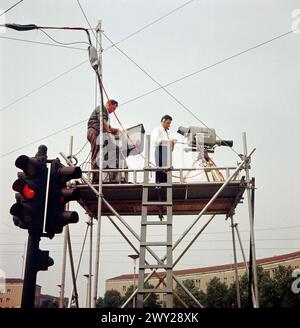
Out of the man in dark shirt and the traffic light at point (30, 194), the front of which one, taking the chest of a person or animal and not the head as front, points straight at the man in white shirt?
the man in dark shirt

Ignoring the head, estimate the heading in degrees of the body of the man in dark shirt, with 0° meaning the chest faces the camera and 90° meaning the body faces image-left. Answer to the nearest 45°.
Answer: approximately 270°

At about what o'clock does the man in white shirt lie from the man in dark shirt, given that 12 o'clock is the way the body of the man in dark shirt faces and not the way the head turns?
The man in white shirt is roughly at 12 o'clock from the man in dark shirt.

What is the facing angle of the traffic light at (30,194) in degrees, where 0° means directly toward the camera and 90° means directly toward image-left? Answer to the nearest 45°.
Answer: approximately 45°

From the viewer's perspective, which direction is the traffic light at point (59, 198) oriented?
to the viewer's right

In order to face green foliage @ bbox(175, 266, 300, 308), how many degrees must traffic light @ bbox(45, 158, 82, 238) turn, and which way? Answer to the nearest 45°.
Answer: approximately 45° to its left

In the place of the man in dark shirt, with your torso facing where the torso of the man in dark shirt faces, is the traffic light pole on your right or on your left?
on your right

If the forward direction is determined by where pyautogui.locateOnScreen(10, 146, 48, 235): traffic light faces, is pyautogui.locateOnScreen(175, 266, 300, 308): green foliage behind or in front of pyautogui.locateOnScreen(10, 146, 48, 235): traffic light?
behind

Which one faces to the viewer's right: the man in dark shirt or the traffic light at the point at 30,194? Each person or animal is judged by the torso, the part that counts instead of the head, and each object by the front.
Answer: the man in dark shirt
